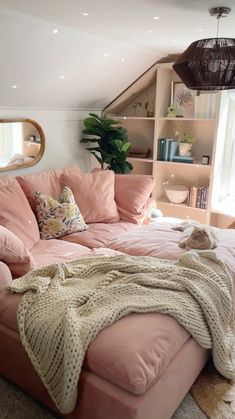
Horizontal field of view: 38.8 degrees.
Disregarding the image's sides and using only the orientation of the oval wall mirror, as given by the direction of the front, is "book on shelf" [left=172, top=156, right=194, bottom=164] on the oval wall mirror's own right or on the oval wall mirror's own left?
on the oval wall mirror's own left

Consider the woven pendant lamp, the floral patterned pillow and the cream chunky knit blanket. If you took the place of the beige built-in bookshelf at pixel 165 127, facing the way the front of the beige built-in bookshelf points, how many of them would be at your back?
0

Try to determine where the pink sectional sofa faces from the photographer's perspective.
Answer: facing the viewer and to the right of the viewer

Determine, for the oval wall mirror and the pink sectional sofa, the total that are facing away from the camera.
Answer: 0

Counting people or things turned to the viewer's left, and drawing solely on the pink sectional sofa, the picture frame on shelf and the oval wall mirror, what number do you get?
0

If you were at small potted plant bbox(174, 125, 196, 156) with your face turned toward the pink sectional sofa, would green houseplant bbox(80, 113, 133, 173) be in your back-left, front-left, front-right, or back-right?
front-right

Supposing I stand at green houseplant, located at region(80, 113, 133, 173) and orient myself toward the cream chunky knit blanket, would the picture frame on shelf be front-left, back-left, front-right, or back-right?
back-left

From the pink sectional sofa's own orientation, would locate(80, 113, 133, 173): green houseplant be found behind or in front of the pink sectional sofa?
behind

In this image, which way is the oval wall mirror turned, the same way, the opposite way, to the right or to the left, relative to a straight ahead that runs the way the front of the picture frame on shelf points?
to the left

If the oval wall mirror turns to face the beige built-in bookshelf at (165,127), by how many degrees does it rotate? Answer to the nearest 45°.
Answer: approximately 45° to its left

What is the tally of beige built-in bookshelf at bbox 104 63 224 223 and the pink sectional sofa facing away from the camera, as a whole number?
0

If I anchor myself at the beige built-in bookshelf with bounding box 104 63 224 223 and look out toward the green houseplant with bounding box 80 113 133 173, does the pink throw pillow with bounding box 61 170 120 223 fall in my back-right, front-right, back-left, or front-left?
front-left

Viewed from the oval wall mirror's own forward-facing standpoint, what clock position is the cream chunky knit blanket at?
The cream chunky knit blanket is roughly at 1 o'clock from the oval wall mirror.

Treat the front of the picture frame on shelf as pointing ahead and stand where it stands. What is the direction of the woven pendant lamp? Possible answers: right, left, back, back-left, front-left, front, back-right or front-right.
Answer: front

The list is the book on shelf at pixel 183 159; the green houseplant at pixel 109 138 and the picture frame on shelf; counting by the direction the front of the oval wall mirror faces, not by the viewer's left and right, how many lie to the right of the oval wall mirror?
0

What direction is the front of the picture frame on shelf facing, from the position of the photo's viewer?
facing the viewer
